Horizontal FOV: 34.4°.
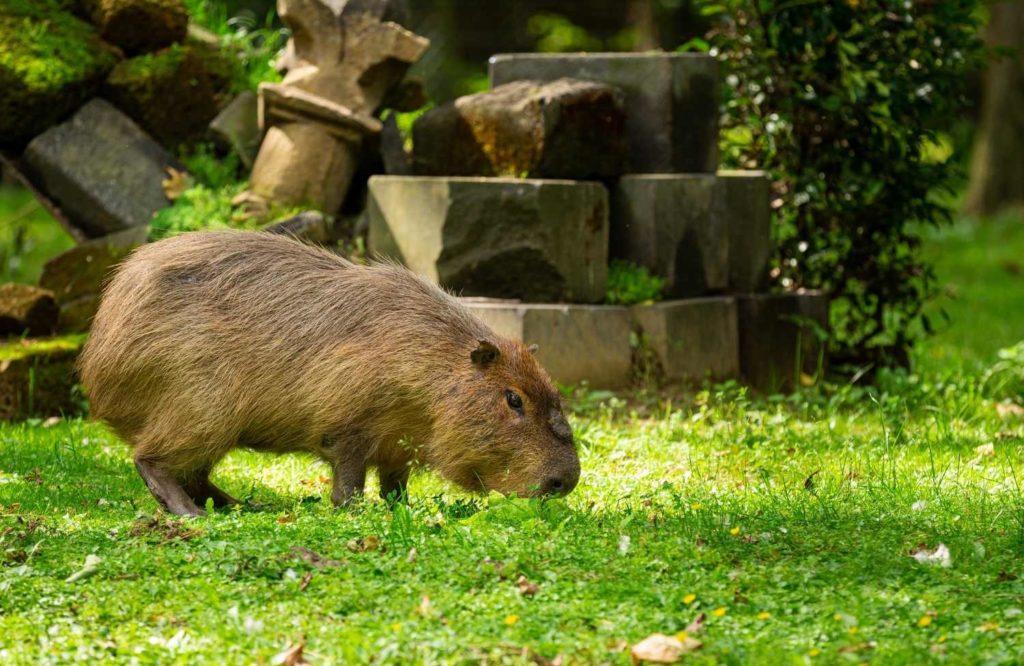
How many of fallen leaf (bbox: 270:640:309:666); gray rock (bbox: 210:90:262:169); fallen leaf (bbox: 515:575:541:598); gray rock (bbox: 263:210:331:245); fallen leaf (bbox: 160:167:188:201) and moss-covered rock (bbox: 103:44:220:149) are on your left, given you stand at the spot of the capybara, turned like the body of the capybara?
4

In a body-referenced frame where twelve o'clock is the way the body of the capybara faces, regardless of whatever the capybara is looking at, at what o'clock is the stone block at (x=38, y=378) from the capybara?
The stone block is roughly at 8 o'clock from the capybara.

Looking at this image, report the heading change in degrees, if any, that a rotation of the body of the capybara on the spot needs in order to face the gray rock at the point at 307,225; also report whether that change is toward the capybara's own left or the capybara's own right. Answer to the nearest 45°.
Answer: approximately 90° to the capybara's own left

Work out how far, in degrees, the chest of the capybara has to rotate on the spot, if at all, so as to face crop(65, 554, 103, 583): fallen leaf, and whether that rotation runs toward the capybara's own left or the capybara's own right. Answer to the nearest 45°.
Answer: approximately 135° to the capybara's own right

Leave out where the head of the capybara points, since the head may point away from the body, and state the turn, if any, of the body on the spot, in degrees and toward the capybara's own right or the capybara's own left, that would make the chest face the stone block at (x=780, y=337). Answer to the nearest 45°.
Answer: approximately 45° to the capybara's own left

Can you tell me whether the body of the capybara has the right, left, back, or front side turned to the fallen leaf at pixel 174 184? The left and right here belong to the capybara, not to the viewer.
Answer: left

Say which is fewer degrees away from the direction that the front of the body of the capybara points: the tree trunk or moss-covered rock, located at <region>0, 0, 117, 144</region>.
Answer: the tree trunk

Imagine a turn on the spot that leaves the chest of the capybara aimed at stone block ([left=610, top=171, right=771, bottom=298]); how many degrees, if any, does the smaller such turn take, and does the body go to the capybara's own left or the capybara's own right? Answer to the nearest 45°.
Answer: approximately 45° to the capybara's own left

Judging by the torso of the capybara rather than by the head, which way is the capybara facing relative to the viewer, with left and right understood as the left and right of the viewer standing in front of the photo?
facing to the right of the viewer

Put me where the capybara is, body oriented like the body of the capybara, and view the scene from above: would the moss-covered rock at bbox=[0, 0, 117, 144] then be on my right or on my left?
on my left

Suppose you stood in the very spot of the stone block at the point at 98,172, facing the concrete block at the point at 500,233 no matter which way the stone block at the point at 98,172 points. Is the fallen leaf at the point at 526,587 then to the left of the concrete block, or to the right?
right
